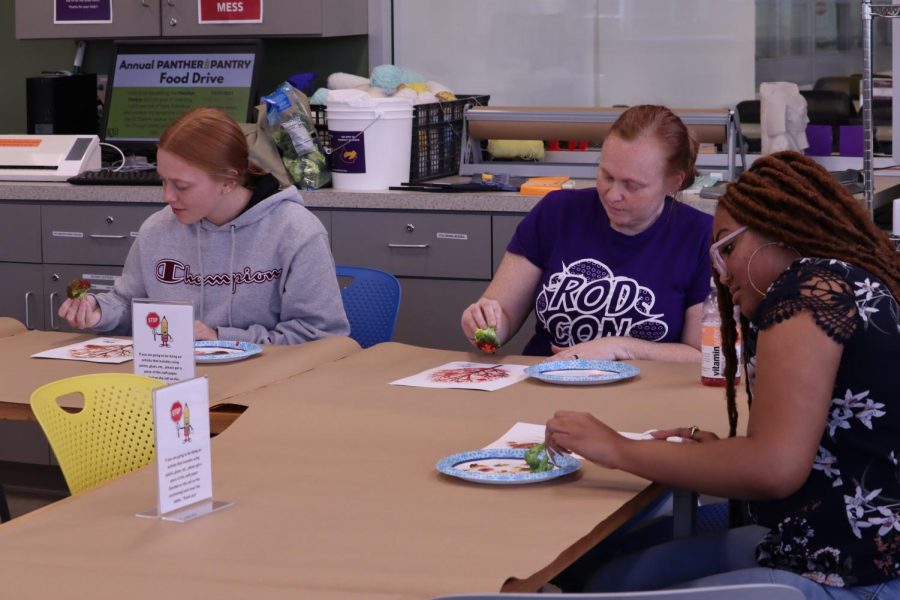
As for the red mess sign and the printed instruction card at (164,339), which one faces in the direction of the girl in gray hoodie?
the red mess sign

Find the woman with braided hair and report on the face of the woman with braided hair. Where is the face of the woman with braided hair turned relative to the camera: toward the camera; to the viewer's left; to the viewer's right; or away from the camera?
to the viewer's left

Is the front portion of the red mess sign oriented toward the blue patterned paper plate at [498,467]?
yes

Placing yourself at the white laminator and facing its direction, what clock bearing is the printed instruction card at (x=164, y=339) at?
The printed instruction card is roughly at 12 o'clock from the white laminator.

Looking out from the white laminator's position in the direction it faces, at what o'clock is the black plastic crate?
The black plastic crate is roughly at 10 o'clock from the white laminator.

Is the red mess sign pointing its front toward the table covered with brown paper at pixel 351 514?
yes

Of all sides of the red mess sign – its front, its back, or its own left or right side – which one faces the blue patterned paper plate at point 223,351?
front

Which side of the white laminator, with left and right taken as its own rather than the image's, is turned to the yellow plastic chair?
front
